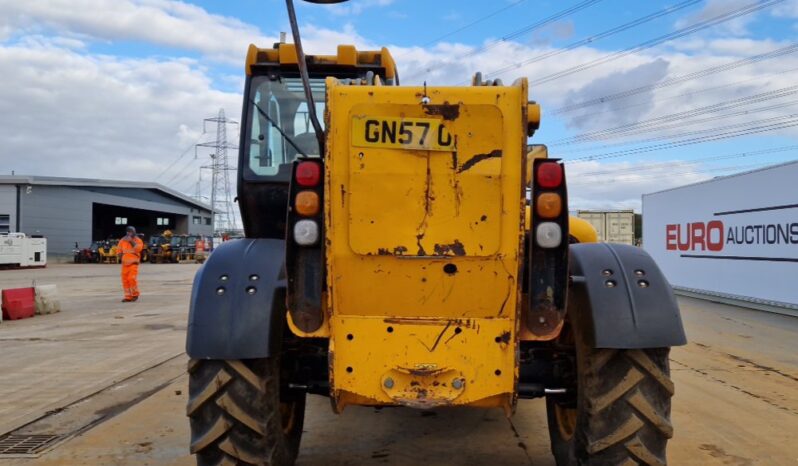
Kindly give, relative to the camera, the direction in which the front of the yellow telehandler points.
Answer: facing away from the viewer

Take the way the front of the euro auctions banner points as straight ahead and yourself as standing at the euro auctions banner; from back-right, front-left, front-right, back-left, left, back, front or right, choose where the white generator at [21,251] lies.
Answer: front-right

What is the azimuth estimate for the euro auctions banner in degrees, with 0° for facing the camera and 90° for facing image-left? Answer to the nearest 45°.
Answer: approximately 45°

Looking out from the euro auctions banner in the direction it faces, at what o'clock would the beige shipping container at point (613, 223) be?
The beige shipping container is roughly at 4 o'clock from the euro auctions banner.

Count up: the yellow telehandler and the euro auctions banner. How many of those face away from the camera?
1

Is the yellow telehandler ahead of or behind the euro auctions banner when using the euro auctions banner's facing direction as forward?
ahead

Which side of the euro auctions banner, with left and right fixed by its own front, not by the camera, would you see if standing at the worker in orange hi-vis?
front

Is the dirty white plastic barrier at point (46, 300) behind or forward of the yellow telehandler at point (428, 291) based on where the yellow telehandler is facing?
forward

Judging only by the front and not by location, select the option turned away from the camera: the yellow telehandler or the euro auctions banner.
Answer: the yellow telehandler
